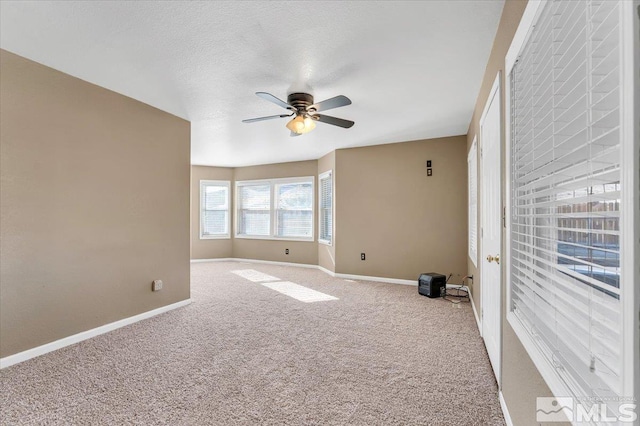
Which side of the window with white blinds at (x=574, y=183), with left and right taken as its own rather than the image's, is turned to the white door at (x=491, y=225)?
right

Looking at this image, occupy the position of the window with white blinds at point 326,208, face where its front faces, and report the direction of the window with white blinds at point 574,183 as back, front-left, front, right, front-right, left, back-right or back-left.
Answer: front-left

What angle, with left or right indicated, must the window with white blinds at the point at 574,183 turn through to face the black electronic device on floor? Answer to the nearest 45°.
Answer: approximately 45° to its right

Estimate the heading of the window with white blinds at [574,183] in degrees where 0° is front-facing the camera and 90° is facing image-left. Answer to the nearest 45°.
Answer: approximately 90°

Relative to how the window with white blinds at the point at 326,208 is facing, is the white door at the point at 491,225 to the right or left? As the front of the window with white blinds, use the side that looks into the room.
on its left

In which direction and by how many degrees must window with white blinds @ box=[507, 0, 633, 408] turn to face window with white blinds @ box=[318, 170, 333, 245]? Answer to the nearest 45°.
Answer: approximately 45° to its right

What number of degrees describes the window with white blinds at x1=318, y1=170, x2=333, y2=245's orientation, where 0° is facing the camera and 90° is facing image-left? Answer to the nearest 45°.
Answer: approximately 45°

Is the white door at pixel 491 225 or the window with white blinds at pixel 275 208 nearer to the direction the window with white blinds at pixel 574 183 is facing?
the window with white blinds

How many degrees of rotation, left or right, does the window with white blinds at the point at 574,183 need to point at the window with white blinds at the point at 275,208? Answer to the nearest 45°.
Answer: approximately 45° to its right
